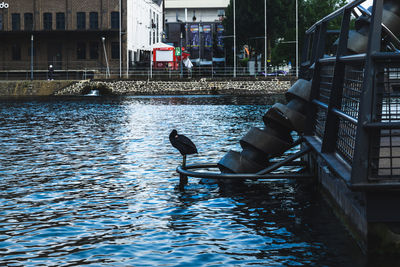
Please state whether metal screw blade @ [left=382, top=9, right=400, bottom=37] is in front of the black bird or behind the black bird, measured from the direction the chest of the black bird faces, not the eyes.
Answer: behind

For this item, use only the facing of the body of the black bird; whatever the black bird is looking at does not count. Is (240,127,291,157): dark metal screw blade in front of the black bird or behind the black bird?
behind

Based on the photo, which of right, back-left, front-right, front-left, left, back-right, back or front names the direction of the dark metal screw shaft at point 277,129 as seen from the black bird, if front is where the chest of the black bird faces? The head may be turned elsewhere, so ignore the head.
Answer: back

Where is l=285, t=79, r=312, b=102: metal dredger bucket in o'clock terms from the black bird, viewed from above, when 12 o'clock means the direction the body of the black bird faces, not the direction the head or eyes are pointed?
The metal dredger bucket is roughly at 6 o'clock from the black bird.

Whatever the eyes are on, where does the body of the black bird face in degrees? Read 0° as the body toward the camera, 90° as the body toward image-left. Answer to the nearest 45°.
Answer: approximately 90°

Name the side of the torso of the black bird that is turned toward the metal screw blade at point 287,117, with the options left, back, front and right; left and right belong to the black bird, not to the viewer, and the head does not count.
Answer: back

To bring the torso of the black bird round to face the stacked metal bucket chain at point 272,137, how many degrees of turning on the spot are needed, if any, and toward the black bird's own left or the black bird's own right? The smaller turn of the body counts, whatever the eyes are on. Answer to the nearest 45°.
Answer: approximately 180°
